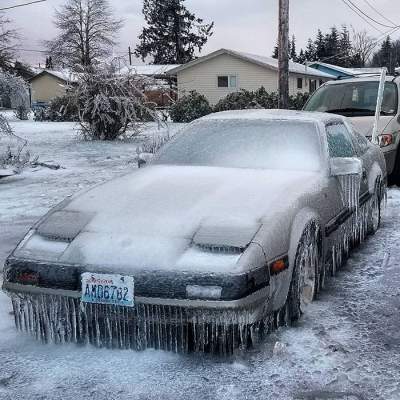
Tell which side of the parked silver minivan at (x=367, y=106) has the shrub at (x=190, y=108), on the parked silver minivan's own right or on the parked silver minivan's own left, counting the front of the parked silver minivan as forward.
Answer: on the parked silver minivan's own right

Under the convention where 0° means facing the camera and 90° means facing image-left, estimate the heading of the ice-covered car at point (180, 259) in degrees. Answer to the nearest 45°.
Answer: approximately 45°

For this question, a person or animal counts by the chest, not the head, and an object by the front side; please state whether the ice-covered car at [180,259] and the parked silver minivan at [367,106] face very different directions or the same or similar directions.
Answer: same or similar directions

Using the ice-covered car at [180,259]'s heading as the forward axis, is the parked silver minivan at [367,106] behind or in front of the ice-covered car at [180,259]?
behind

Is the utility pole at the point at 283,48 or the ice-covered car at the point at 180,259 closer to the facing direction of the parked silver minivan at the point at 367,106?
the ice-covered car

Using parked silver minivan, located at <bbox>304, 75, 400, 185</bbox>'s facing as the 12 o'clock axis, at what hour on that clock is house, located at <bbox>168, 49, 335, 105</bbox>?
The house is roughly at 4 o'clock from the parked silver minivan.

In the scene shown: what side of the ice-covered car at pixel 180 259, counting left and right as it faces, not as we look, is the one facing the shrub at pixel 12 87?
right

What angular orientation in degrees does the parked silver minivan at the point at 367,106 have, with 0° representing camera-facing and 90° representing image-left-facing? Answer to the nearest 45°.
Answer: approximately 45°

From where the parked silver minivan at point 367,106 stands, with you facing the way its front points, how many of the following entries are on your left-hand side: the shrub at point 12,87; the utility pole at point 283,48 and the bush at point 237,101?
0

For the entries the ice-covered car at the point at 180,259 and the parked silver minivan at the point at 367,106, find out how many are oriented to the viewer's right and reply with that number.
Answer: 0

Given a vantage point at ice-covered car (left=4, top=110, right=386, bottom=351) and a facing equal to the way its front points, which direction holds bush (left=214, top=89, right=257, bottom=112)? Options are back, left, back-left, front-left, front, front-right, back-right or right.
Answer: back-right

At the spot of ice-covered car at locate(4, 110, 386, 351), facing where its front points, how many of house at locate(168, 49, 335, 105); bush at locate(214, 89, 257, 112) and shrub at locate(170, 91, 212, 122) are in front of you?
0

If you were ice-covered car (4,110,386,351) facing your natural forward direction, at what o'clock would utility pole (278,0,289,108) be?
The utility pole is roughly at 5 o'clock from the ice-covered car.

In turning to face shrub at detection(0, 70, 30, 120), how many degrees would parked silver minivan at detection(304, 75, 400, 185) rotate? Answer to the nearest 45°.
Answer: approximately 45° to its right

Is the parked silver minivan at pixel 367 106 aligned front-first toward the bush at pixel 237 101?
no

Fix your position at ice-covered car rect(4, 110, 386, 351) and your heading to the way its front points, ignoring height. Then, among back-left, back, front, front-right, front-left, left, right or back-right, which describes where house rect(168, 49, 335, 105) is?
back-right

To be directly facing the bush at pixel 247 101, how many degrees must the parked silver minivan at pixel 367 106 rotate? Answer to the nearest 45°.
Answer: approximately 135° to its right

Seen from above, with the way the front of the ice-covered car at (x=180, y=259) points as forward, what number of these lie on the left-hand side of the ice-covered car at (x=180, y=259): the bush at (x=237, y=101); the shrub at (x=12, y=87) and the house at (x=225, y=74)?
0

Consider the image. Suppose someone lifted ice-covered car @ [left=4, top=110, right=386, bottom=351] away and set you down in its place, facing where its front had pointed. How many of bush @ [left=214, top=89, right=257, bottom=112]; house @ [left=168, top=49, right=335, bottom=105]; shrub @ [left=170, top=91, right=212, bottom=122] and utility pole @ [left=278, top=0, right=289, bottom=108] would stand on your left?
0

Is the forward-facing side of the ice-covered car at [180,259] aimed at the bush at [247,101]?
no
